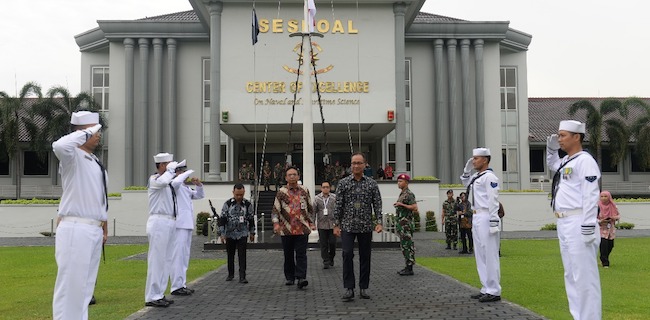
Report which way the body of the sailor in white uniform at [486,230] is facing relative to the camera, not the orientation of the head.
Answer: to the viewer's left

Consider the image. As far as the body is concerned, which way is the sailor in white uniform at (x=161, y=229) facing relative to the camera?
to the viewer's right

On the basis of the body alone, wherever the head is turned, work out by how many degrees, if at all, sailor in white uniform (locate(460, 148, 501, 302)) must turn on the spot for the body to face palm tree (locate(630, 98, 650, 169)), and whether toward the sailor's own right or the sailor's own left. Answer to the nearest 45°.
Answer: approximately 90° to the sailor's own right

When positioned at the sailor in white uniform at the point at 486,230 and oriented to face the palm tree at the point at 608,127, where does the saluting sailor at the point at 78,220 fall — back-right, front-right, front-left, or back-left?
back-left

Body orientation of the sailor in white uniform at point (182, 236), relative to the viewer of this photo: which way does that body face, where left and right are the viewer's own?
facing to the right of the viewer

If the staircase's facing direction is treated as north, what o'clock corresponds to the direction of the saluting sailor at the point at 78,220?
The saluting sailor is roughly at 12 o'clock from the staircase.

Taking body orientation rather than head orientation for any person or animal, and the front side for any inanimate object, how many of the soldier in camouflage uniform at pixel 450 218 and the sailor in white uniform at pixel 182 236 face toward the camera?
1

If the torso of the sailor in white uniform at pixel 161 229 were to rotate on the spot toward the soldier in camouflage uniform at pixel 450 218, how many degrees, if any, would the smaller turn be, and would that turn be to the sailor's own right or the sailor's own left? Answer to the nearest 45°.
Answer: approximately 45° to the sailor's own left

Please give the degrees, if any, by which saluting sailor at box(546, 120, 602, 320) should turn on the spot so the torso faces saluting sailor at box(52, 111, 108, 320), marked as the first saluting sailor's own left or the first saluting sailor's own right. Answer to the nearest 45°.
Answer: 0° — they already face them

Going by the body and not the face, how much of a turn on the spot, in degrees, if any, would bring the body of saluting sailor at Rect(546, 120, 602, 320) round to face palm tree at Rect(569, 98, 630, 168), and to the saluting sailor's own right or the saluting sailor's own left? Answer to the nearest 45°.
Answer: approximately 135° to the saluting sailor's own right

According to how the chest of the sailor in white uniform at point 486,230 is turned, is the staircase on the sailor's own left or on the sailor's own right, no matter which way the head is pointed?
on the sailor's own right
